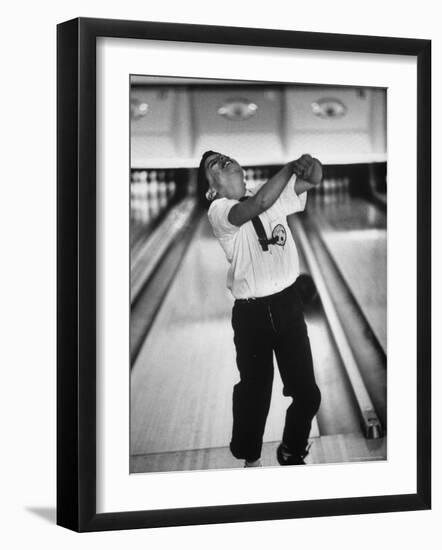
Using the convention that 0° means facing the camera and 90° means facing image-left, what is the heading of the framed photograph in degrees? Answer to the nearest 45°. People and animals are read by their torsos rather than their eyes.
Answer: approximately 315°
